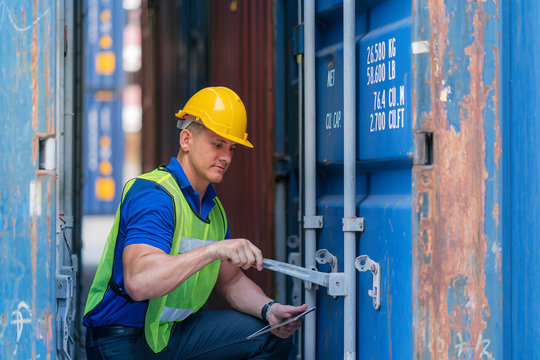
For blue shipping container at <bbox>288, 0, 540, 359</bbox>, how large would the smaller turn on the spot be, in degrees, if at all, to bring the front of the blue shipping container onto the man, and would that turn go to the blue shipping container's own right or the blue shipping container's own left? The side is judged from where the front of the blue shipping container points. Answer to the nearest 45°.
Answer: approximately 45° to the blue shipping container's own right

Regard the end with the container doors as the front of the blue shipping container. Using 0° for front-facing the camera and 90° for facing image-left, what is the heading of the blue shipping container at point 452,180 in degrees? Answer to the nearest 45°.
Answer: approximately 45°

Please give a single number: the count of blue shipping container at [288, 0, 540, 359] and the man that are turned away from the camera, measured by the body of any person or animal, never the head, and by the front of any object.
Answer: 0

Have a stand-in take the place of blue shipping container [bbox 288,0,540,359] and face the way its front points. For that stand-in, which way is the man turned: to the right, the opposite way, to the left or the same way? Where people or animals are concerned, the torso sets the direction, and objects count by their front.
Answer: to the left

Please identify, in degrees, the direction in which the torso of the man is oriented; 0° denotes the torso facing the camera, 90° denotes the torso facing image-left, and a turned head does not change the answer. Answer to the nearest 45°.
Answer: approximately 315°

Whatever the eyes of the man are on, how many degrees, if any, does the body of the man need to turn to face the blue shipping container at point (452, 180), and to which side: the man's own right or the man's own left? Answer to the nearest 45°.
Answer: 0° — they already face it
